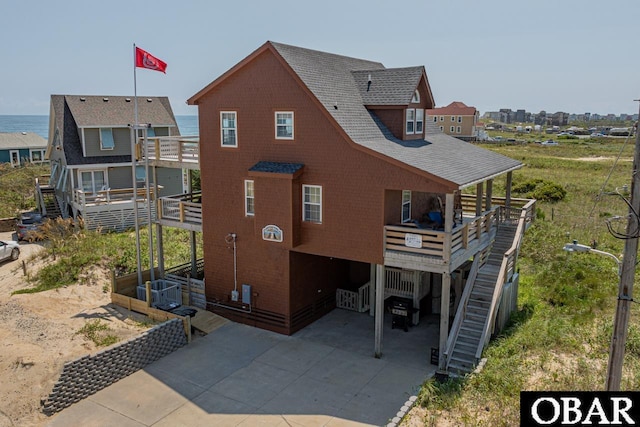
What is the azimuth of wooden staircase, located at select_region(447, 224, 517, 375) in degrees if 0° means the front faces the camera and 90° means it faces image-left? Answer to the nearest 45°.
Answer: approximately 0°

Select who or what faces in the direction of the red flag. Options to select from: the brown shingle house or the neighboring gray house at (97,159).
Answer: the neighboring gray house

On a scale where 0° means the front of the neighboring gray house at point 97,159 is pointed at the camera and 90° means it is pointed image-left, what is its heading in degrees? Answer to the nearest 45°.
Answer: approximately 0°

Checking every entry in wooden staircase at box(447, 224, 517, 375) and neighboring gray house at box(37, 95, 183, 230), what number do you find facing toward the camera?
2

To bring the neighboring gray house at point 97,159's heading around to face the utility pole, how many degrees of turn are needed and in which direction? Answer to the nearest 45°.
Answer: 0° — it already faces it

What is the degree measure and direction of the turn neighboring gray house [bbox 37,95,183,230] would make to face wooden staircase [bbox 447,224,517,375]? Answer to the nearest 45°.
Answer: approximately 45° to its left

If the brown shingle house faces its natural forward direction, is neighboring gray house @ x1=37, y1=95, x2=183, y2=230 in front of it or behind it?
behind

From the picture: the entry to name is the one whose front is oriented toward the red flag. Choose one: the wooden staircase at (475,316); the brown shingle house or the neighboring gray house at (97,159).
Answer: the neighboring gray house
